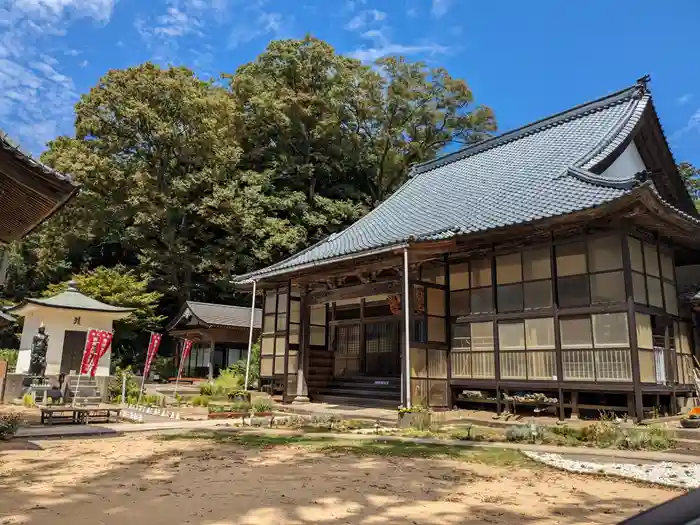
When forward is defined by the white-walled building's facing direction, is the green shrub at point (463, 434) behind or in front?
in front

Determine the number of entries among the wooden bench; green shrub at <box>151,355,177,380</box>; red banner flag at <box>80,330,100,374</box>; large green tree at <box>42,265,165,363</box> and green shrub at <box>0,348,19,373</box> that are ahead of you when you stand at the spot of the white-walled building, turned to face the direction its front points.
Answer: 2

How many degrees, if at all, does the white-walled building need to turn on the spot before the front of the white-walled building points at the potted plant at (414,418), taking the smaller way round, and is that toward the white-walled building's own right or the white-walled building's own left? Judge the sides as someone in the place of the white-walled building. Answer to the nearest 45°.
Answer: approximately 45° to the white-walled building's own left

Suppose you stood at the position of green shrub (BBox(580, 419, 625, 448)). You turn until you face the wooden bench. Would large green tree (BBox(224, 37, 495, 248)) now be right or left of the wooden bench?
right

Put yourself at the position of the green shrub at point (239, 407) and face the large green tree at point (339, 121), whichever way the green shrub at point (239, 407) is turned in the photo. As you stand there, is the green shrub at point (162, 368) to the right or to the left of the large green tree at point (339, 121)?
left

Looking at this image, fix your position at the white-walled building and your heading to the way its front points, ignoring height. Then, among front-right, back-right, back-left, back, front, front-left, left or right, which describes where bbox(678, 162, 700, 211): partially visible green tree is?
left

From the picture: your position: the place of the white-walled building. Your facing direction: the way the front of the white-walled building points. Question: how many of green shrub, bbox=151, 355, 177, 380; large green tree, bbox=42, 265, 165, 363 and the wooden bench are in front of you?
1

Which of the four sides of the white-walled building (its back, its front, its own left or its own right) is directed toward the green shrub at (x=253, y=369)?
left

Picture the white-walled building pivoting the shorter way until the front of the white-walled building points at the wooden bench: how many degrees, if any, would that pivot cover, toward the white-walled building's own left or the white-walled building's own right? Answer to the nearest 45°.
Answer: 0° — it already faces it

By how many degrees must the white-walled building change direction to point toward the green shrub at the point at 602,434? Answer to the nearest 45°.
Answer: approximately 45° to its left

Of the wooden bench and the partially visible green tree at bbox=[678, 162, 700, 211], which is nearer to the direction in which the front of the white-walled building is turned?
the wooden bench

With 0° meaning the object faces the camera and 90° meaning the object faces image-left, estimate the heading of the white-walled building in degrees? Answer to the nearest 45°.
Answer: approximately 0°
